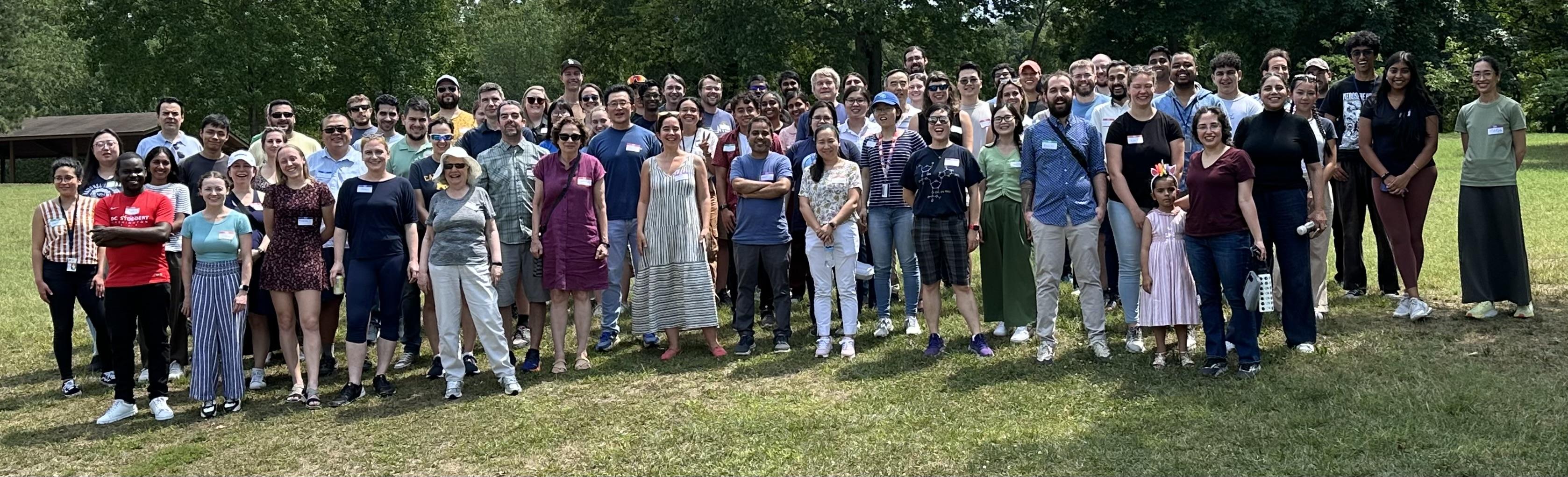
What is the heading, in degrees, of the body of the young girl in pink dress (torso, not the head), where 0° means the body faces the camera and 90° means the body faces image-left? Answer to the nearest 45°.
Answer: approximately 0°

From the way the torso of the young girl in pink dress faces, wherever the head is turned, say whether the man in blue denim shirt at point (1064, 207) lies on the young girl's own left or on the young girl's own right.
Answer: on the young girl's own right

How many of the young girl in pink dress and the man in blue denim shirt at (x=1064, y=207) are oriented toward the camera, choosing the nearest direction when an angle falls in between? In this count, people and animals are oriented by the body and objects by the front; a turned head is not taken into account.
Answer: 2

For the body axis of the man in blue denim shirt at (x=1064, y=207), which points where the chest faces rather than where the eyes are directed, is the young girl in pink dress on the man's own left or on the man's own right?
on the man's own left

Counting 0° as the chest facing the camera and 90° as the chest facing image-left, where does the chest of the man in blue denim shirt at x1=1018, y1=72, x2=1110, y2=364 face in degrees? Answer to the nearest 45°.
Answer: approximately 0°

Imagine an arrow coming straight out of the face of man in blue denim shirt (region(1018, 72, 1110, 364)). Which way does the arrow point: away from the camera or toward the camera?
toward the camera

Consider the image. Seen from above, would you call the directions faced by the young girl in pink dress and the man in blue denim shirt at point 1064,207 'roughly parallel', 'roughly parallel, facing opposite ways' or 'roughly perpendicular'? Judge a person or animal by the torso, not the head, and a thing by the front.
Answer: roughly parallel

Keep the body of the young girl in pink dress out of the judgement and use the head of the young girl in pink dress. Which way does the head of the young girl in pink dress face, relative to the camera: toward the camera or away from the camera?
toward the camera
